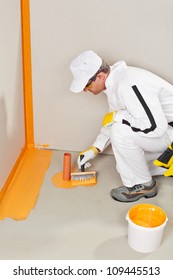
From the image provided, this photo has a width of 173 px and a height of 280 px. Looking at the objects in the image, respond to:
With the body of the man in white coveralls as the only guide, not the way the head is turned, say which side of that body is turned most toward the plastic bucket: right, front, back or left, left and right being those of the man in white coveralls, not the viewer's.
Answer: left

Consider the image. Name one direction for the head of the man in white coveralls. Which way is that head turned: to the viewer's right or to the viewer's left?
to the viewer's left

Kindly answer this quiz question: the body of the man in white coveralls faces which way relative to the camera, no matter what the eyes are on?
to the viewer's left
